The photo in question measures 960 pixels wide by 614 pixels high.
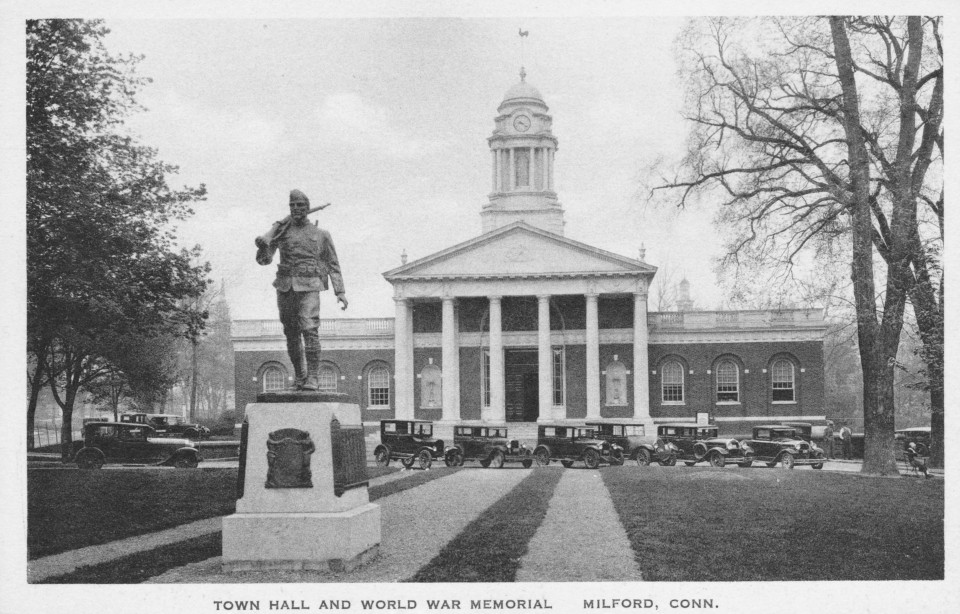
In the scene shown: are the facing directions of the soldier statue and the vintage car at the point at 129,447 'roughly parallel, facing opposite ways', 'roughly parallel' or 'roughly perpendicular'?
roughly perpendicular

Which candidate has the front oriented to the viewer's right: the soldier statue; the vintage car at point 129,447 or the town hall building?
the vintage car

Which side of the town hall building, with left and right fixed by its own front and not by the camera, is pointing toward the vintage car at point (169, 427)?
right

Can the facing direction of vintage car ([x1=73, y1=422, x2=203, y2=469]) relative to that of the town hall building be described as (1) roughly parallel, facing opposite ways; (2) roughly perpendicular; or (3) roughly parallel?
roughly perpendicular

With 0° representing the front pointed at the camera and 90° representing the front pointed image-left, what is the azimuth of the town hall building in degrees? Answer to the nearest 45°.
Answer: approximately 0°

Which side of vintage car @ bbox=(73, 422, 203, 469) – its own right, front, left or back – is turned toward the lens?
right

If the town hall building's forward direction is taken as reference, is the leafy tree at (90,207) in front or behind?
in front

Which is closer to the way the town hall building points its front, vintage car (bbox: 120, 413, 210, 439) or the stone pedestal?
the stone pedestal
